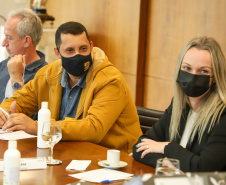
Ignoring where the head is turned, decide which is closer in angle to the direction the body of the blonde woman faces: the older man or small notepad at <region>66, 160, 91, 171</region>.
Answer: the small notepad

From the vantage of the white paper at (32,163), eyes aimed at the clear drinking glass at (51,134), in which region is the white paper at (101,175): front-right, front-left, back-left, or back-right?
front-right

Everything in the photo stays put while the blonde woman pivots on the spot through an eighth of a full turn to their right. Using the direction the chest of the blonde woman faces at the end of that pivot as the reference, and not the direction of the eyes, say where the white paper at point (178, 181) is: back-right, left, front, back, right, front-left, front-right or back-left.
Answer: left

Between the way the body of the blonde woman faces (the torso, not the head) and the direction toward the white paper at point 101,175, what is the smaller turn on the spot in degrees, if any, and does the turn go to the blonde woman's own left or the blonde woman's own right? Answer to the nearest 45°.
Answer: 0° — they already face it

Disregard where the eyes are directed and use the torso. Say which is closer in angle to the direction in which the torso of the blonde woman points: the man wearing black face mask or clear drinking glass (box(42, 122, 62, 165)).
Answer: the clear drinking glass

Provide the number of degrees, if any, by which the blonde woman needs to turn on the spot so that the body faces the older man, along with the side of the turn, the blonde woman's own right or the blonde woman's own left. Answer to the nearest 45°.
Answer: approximately 90° to the blonde woman's own right

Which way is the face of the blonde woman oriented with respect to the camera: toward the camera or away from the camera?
toward the camera

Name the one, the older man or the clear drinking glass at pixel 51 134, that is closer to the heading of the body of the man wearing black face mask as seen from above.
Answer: the clear drinking glass

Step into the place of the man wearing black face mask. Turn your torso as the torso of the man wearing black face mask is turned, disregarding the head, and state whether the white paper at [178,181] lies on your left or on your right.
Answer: on your left

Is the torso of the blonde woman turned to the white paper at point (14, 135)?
no

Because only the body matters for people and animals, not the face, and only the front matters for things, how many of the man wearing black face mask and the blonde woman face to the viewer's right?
0

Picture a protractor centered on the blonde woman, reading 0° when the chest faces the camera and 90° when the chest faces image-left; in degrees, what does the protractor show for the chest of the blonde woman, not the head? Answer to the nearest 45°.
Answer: approximately 45°

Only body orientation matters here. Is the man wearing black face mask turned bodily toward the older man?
no

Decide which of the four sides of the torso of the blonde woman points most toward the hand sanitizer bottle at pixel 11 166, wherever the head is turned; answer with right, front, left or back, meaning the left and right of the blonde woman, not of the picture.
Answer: front
